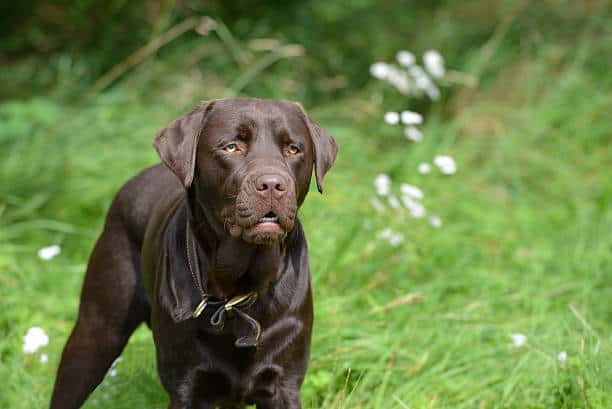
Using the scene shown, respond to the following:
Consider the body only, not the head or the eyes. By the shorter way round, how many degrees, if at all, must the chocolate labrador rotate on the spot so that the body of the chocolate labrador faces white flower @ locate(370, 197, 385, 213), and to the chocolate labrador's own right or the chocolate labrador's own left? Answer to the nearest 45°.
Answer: approximately 90° to the chocolate labrador's own left

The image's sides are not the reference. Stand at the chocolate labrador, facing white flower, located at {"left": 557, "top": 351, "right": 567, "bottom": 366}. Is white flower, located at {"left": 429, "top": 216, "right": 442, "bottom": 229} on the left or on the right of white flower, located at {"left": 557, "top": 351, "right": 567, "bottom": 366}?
left

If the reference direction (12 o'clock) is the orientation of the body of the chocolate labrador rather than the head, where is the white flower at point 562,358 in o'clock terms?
The white flower is roughly at 10 o'clock from the chocolate labrador.

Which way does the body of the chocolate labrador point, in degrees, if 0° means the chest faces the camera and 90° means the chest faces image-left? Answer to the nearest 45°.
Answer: approximately 315°

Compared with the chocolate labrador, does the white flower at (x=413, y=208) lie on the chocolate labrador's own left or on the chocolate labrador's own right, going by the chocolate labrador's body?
on the chocolate labrador's own left

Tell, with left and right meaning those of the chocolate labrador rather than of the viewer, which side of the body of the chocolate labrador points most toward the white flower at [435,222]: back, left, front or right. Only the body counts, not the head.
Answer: left

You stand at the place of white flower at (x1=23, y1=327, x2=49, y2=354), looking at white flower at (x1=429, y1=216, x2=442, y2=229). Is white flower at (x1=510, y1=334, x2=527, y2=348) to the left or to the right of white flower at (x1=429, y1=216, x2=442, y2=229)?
right

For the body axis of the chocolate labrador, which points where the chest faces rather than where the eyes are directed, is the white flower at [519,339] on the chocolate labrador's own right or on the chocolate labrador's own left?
on the chocolate labrador's own left
